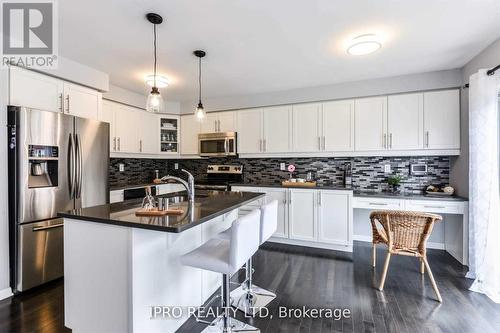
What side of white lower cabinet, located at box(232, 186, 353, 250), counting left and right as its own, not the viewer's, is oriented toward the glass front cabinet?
right

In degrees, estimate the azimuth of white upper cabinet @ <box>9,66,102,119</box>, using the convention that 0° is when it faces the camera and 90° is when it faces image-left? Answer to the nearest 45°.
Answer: approximately 315°

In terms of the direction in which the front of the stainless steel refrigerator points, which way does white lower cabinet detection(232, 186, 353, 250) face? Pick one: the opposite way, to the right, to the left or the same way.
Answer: to the right

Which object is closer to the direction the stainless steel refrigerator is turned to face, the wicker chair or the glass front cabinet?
the wicker chair

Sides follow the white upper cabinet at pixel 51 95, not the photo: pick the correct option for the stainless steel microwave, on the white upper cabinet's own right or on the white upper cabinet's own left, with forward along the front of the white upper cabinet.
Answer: on the white upper cabinet's own left

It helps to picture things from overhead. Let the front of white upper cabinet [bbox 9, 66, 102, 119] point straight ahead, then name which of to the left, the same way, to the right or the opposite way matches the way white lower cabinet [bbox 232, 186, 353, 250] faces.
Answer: to the right

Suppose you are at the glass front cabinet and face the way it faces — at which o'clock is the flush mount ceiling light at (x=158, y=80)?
The flush mount ceiling light is roughly at 12 o'clock from the glass front cabinet.

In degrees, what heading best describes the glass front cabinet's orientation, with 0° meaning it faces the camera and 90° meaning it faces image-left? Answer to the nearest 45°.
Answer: approximately 0°

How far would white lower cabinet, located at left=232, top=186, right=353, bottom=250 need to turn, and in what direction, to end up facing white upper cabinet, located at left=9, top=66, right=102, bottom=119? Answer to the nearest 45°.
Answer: approximately 45° to its right

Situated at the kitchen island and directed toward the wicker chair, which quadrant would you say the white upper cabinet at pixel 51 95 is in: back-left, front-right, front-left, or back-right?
back-left

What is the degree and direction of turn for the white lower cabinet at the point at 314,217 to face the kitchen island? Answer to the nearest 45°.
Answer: approximately 45° to its right

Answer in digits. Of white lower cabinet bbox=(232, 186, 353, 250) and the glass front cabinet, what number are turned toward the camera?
2
